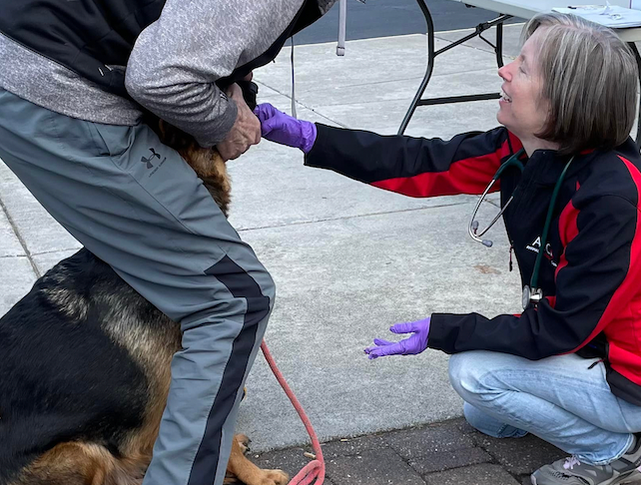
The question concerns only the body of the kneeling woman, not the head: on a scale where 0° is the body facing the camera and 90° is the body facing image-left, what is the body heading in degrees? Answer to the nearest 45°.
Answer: approximately 90°

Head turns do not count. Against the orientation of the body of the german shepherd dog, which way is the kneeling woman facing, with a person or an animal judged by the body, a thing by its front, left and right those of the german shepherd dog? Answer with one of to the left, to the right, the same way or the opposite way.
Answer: the opposite way

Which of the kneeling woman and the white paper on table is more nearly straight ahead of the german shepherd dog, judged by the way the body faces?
the kneeling woman

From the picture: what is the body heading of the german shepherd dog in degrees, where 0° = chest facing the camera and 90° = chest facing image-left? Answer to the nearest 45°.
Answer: approximately 270°

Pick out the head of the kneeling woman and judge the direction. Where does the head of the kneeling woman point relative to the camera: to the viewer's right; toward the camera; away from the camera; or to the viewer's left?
to the viewer's left

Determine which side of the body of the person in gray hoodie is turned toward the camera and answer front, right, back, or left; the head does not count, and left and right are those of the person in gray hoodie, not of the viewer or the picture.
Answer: right

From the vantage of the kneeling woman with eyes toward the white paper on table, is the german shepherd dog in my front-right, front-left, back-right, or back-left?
back-left

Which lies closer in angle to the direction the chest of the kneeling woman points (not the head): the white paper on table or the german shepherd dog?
the german shepherd dog

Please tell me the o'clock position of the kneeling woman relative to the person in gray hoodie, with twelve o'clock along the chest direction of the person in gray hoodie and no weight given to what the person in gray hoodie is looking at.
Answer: The kneeling woman is roughly at 12 o'clock from the person in gray hoodie.
